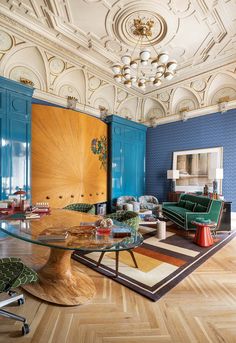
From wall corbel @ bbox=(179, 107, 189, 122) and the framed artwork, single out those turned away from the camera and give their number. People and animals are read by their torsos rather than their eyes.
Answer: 0

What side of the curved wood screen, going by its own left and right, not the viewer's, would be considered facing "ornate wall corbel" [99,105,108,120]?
left

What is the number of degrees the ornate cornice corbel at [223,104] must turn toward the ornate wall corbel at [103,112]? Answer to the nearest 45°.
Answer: approximately 45° to its right

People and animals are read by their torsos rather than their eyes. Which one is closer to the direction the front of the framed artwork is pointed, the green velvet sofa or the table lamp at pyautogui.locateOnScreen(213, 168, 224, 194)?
the green velvet sofa

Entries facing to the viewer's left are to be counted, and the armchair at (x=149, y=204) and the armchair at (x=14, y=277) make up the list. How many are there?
0

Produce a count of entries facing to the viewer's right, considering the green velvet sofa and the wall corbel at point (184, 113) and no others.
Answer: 0

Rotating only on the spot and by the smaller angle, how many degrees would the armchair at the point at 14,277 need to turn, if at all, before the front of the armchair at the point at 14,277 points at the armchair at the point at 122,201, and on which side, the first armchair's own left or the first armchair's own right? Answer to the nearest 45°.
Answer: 0° — it already faces it

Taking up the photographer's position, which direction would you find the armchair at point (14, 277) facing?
facing away from the viewer and to the right of the viewer

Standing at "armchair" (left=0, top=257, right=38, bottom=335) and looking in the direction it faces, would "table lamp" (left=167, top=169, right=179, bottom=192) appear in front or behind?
in front

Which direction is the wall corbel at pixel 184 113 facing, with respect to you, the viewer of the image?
facing the viewer and to the left of the viewer
